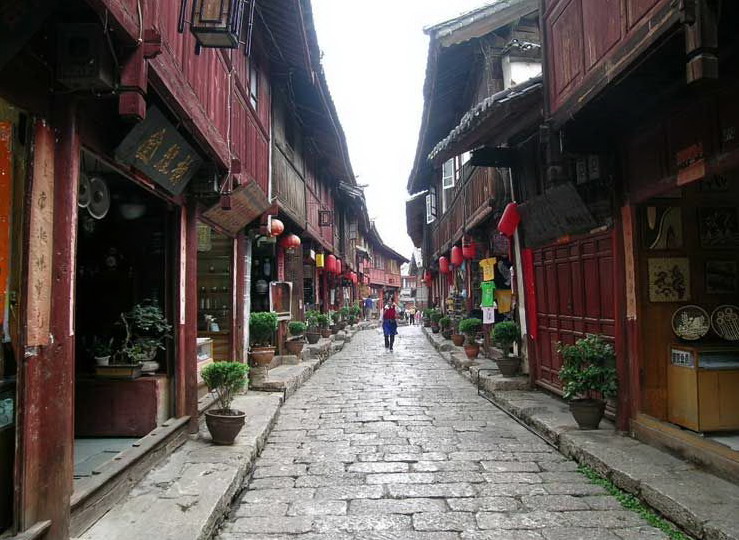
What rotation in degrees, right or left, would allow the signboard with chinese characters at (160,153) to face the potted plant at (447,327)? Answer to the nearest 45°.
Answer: approximately 90° to its left

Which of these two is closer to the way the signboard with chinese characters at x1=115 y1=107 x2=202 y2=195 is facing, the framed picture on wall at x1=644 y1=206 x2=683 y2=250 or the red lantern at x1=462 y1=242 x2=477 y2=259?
the framed picture on wall

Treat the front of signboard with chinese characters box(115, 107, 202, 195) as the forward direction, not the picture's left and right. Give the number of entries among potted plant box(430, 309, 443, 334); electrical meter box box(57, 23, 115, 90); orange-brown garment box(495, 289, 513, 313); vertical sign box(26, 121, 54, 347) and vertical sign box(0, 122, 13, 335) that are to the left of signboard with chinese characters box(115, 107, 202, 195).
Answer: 2

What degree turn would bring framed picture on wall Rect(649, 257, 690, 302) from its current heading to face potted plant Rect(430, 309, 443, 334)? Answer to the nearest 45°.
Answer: approximately 135° to its right
